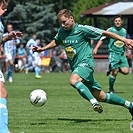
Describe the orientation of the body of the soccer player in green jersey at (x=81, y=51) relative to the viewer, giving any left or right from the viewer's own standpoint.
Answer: facing the viewer and to the left of the viewer

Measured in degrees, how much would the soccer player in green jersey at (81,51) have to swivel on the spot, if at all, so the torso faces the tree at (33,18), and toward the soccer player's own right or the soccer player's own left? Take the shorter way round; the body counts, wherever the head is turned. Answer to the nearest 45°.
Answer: approximately 135° to the soccer player's own right

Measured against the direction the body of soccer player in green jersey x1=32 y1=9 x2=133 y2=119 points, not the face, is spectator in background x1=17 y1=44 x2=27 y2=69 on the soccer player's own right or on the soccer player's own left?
on the soccer player's own right
